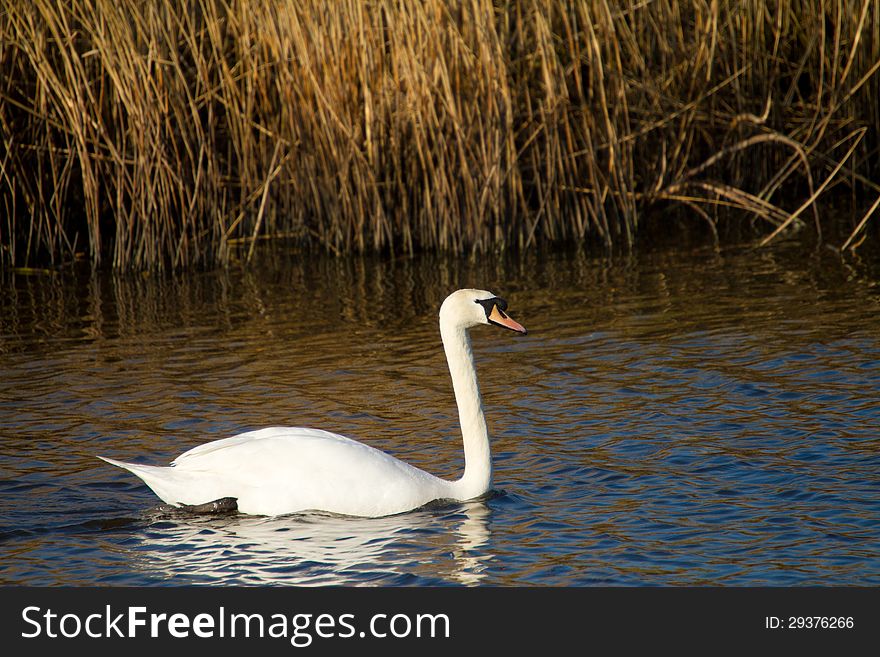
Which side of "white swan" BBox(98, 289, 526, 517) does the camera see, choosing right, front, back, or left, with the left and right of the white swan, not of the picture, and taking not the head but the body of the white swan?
right
